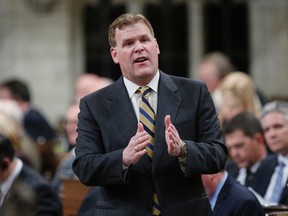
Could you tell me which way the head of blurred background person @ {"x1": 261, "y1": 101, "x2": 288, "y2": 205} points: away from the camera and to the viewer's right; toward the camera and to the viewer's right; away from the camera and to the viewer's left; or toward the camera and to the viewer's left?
toward the camera and to the viewer's left

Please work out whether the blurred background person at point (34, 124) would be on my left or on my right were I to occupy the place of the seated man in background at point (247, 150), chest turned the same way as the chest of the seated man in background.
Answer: on my right

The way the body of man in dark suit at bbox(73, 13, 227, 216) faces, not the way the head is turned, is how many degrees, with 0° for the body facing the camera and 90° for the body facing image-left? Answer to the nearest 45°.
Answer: approximately 0°

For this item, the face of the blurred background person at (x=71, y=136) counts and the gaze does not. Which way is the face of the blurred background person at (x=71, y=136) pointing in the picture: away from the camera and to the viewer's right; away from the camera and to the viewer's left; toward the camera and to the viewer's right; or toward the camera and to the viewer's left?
toward the camera and to the viewer's right
